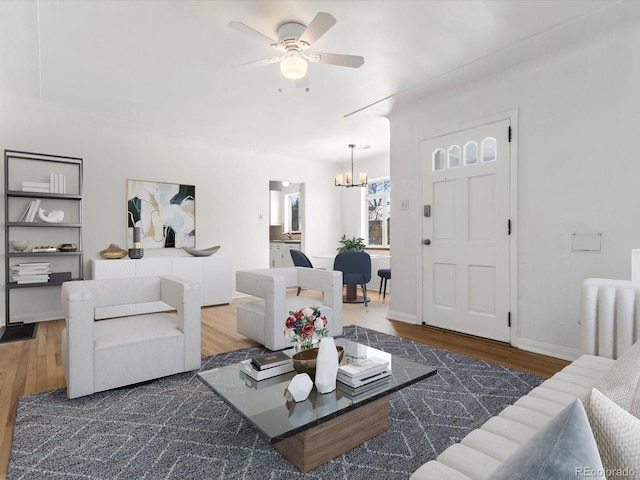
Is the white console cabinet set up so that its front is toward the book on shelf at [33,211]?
no

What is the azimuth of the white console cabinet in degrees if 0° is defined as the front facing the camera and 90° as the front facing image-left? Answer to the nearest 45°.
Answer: approximately 0°

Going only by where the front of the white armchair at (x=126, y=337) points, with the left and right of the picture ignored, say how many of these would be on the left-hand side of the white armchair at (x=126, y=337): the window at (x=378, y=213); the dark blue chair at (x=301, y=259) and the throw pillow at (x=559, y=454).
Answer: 2

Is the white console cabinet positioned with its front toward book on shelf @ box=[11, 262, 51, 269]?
no

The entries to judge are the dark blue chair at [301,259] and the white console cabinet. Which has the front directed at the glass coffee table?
the white console cabinet

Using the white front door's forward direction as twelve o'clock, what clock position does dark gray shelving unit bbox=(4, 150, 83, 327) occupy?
The dark gray shelving unit is roughly at 1 o'clock from the white front door.

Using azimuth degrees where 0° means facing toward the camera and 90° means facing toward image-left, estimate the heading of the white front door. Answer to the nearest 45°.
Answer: approximately 45°

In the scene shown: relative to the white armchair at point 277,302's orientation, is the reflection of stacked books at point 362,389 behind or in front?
in front

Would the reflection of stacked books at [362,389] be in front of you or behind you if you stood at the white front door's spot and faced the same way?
in front

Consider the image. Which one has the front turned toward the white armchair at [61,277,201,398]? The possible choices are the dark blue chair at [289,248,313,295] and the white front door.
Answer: the white front door

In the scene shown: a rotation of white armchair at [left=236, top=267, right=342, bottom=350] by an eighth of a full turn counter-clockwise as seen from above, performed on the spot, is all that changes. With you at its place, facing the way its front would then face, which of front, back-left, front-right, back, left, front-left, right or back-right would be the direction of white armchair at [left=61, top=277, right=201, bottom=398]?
back-right

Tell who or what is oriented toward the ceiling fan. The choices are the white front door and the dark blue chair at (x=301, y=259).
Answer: the white front door

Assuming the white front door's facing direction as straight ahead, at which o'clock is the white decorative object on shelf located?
The white decorative object on shelf is roughly at 1 o'clock from the white front door.

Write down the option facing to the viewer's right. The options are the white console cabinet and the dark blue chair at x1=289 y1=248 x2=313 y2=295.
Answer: the dark blue chair

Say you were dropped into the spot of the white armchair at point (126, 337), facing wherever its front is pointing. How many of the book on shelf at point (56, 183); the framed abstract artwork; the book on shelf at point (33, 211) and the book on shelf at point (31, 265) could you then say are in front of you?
0

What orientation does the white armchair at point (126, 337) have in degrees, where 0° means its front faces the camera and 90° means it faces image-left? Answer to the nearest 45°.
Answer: approximately 315°
